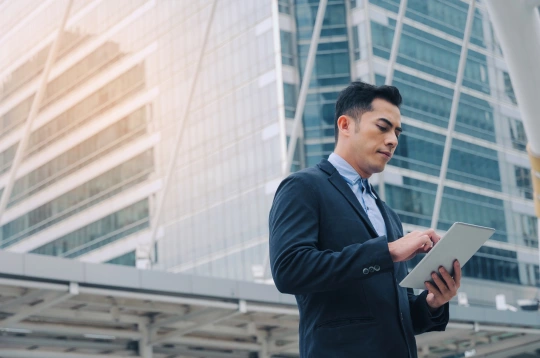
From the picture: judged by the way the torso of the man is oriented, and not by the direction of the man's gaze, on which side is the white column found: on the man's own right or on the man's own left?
on the man's own left

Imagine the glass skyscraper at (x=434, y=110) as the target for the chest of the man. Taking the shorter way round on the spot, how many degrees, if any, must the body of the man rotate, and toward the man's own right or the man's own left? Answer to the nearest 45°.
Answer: approximately 135° to the man's own left

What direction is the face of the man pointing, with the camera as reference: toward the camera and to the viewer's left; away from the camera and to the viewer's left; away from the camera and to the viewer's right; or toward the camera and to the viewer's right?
toward the camera and to the viewer's right

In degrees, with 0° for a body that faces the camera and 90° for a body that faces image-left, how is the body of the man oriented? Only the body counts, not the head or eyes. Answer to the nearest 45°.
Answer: approximately 315°
